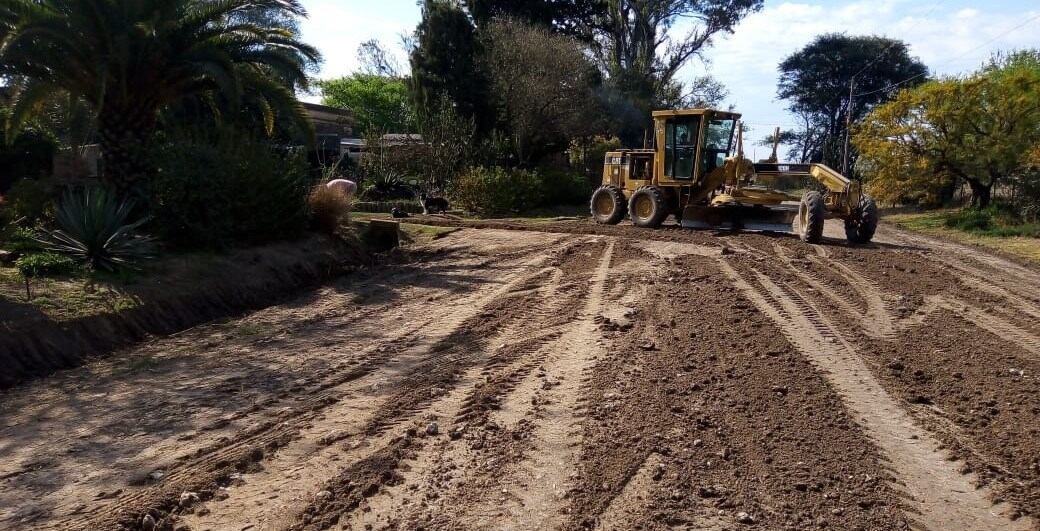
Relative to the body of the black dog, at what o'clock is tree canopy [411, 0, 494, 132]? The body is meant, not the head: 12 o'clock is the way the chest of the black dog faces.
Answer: The tree canopy is roughly at 3 o'clock from the black dog.

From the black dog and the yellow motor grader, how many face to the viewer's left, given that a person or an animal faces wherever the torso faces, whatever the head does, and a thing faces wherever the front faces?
1

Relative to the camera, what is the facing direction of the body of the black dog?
to the viewer's left

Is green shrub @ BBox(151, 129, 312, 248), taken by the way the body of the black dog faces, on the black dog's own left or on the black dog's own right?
on the black dog's own left

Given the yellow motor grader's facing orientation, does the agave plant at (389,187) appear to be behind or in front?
behind

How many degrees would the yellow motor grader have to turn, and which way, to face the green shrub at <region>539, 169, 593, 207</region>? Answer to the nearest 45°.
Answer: approximately 180°

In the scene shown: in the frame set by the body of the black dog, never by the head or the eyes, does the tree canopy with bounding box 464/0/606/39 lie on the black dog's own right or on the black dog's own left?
on the black dog's own right

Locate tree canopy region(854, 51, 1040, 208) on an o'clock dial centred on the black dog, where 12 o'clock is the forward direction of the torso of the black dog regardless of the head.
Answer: The tree canopy is roughly at 6 o'clock from the black dog.

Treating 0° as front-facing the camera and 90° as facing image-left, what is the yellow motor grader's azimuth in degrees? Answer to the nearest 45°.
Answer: approximately 315°

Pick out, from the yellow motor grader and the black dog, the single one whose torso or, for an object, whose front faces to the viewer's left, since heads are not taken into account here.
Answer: the black dog

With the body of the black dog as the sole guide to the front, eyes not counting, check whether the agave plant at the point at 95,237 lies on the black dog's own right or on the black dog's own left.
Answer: on the black dog's own left
